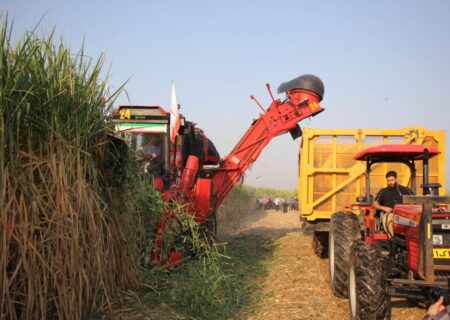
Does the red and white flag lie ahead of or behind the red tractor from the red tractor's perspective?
behind

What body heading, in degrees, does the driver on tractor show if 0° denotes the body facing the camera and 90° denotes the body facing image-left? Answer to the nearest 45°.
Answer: approximately 0°

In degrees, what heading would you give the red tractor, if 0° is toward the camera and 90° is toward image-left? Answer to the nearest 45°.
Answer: approximately 315°

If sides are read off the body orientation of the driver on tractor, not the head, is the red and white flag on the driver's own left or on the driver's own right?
on the driver's own right

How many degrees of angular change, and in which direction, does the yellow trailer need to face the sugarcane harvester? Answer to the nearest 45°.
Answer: approximately 45° to its right

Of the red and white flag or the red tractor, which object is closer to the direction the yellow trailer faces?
the red tractor

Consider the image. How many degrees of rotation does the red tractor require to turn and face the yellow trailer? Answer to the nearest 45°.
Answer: approximately 135° to its left
